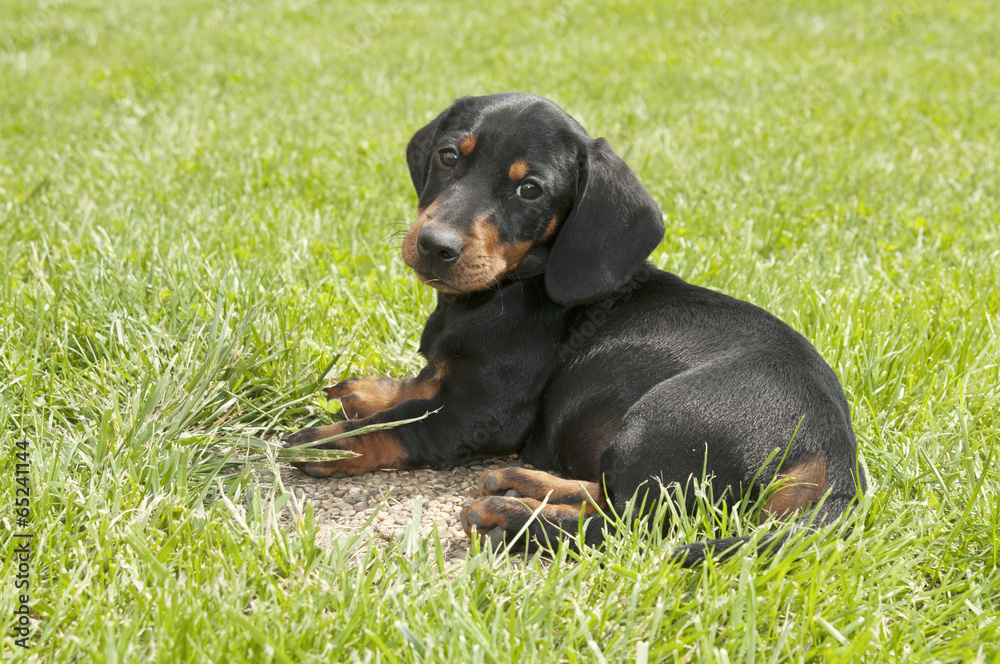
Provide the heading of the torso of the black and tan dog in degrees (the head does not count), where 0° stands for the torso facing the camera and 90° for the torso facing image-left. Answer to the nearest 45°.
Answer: approximately 90°
